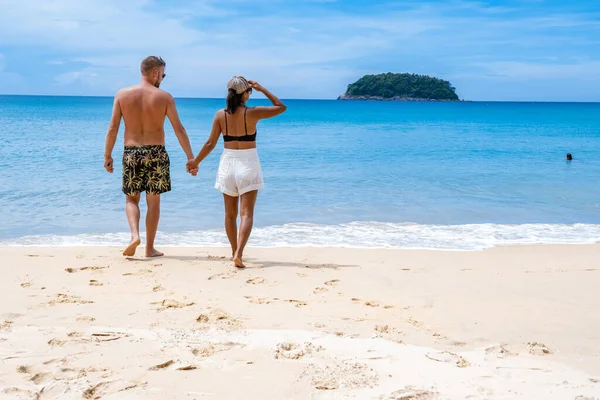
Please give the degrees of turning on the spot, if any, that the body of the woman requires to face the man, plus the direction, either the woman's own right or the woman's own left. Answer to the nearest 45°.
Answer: approximately 90° to the woman's own left

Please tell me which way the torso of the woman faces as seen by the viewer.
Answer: away from the camera

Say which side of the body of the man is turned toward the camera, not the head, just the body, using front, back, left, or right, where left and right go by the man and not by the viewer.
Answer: back

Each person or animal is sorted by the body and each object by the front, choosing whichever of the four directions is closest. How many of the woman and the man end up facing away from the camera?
2

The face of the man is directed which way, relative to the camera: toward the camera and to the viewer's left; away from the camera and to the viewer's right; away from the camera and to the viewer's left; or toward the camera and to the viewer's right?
away from the camera and to the viewer's right

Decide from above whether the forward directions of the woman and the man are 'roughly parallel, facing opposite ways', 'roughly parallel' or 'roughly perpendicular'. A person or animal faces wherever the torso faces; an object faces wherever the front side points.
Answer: roughly parallel

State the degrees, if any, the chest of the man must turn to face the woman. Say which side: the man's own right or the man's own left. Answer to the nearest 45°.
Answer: approximately 135° to the man's own right
